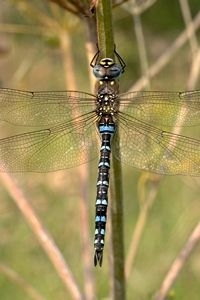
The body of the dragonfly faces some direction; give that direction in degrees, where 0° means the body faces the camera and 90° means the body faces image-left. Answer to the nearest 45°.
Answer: approximately 180°
